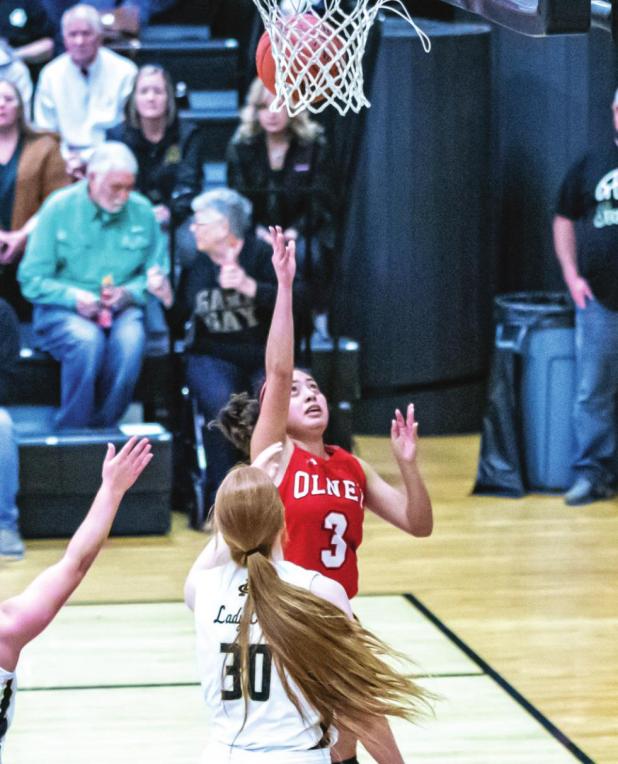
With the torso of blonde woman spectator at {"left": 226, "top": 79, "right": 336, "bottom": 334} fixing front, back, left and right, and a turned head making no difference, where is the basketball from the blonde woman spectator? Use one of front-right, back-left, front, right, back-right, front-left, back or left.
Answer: front

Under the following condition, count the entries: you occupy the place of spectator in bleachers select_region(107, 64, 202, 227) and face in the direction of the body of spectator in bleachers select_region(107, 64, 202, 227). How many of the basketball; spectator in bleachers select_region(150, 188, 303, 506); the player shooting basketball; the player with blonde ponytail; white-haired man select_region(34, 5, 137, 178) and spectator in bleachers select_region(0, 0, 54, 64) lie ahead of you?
4

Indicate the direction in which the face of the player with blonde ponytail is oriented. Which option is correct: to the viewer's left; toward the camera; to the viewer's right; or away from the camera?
away from the camera

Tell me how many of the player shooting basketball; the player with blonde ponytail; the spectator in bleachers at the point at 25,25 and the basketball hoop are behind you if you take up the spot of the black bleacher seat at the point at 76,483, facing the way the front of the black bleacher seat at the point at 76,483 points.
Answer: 1

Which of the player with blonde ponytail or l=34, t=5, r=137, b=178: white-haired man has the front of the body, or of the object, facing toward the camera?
the white-haired man

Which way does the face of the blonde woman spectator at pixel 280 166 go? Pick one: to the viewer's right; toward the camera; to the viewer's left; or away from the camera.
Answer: toward the camera

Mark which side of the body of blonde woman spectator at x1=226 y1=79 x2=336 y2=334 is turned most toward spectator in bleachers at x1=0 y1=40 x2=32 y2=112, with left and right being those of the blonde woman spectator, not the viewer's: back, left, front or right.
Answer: right

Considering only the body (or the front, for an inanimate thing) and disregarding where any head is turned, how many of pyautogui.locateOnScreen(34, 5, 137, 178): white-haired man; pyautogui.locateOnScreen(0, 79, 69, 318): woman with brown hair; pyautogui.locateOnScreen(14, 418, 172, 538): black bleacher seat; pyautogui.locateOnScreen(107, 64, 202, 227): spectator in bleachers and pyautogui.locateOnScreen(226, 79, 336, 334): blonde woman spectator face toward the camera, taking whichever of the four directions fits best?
5

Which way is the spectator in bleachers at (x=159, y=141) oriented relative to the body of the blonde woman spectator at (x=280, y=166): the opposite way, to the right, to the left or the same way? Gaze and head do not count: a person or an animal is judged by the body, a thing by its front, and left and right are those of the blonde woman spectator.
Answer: the same way

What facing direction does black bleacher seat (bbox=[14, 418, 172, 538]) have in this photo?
toward the camera

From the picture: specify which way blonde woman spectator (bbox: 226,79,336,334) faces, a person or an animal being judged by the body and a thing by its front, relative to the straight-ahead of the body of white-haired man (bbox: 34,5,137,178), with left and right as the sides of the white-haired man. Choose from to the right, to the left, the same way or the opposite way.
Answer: the same way

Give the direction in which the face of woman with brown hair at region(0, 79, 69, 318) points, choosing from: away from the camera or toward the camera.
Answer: toward the camera

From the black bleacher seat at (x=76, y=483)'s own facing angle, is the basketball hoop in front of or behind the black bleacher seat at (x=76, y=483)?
in front

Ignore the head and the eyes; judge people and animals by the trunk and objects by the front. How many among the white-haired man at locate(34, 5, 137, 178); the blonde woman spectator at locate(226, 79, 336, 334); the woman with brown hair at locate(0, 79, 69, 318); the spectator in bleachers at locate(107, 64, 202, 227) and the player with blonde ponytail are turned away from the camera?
1

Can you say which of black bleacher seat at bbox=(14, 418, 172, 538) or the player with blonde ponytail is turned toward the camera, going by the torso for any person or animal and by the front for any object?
the black bleacher seat

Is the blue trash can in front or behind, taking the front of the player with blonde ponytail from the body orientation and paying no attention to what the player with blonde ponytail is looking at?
in front

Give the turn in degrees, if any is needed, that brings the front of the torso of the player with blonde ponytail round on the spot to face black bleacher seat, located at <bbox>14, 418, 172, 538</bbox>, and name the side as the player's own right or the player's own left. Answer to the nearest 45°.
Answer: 0° — they already face it

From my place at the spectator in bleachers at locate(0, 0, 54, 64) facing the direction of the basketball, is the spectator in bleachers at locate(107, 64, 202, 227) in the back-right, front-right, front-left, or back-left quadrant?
front-left

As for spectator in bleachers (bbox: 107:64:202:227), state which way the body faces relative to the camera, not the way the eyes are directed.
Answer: toward the camera

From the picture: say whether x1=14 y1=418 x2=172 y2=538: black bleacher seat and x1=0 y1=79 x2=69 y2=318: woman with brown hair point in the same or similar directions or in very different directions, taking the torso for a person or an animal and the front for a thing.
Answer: same or similar directions
